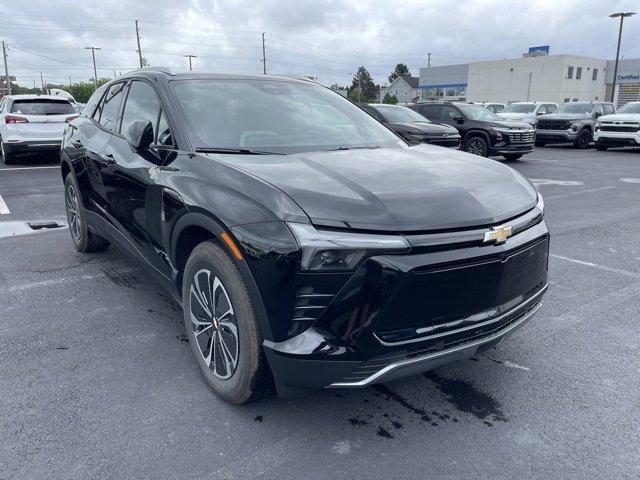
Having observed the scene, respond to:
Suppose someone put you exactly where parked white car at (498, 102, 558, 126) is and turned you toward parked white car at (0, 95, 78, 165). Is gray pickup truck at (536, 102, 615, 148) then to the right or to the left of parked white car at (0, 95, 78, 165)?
left

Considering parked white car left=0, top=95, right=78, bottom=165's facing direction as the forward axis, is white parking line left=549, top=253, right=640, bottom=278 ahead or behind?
behind

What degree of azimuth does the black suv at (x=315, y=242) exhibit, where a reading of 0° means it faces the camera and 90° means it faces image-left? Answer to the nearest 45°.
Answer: approximately 315°

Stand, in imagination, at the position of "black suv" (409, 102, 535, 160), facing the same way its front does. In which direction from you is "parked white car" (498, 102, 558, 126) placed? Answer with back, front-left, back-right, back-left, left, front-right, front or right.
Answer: back-left

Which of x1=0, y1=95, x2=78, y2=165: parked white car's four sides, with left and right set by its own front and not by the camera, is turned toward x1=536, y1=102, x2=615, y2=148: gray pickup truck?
right

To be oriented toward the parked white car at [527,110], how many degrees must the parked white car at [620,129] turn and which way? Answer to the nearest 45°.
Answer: approximately 90° to its right

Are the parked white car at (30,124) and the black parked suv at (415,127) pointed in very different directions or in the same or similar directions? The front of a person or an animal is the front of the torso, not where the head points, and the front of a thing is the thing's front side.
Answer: very different directions

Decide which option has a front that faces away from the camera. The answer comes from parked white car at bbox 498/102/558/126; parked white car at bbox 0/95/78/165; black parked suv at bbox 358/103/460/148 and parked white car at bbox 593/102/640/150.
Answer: parked white car at bbox 0/95/78/165

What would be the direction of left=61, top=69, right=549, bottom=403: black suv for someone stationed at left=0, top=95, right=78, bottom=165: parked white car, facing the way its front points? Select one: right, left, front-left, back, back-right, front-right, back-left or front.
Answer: back

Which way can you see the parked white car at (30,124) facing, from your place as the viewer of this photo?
facing away from the viewer

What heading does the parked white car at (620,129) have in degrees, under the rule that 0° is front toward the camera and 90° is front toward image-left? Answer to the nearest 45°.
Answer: approximately 45°

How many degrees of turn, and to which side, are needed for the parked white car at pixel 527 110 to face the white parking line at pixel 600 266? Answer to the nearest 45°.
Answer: approximately 45° to its left
